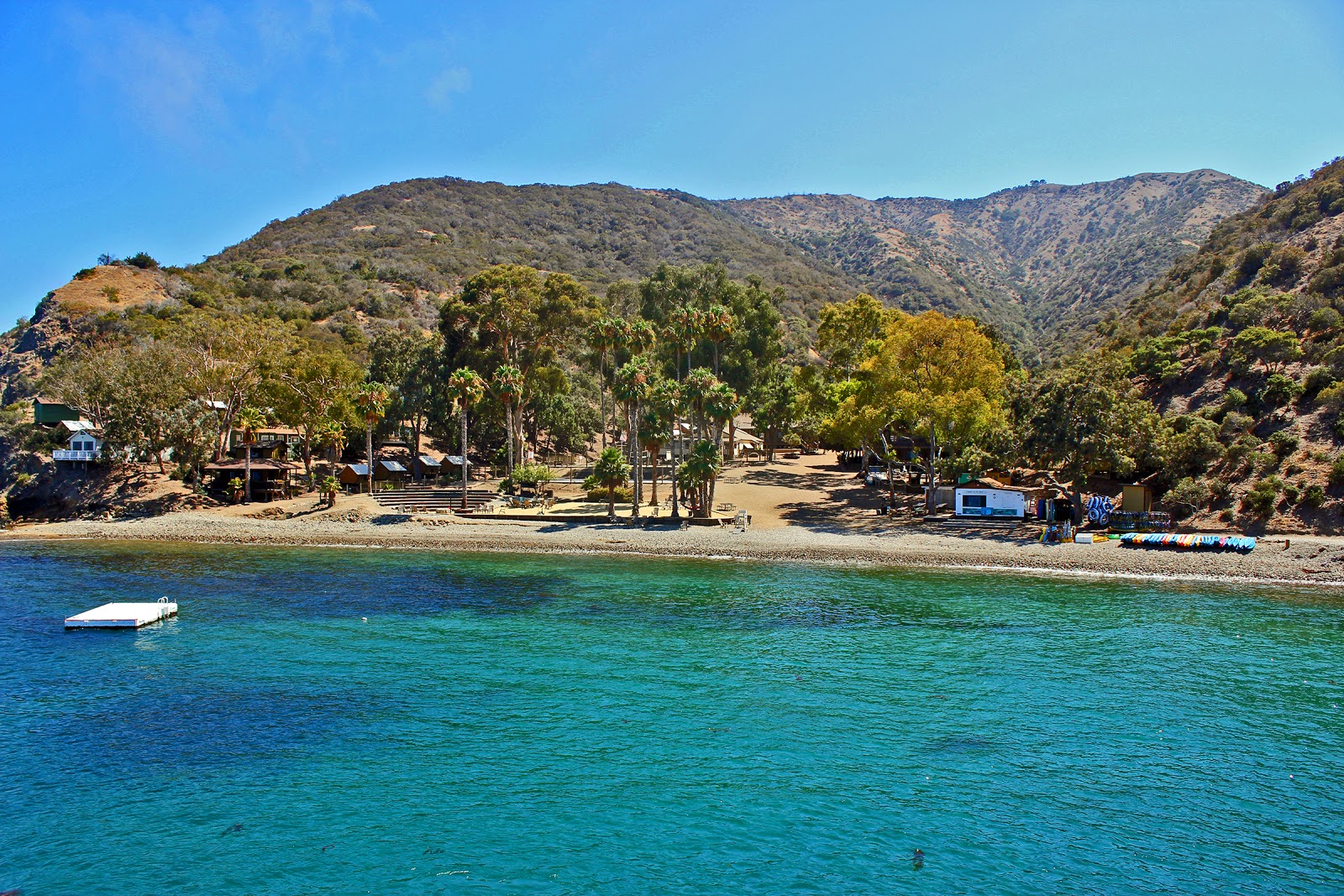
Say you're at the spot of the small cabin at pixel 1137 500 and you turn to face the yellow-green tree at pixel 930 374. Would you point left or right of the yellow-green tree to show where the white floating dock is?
left

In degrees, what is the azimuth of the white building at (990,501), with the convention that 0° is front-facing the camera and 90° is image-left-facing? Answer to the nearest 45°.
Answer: approximately 0°

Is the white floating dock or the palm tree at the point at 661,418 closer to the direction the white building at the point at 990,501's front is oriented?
the white floating dock

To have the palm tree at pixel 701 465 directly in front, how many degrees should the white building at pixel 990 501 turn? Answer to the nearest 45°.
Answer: approximately 90° to its right

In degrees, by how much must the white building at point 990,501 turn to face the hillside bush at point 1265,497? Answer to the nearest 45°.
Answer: approximately 90° to its left

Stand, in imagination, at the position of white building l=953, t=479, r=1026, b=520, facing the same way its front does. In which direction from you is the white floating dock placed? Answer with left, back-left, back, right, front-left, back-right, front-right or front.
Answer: front-right

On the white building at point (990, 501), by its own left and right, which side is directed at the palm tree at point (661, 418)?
right

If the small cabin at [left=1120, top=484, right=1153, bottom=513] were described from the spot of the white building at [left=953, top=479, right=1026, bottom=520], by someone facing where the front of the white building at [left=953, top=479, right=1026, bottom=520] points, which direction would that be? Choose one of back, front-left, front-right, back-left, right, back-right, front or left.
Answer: left
